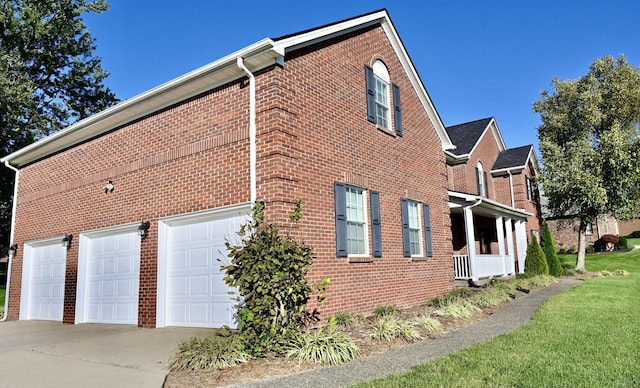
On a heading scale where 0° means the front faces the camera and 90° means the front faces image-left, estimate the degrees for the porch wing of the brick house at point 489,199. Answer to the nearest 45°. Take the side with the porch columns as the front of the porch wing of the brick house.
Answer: approximately 315°

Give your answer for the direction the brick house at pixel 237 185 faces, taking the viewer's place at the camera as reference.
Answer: facing the viewer and to the right of the viewer

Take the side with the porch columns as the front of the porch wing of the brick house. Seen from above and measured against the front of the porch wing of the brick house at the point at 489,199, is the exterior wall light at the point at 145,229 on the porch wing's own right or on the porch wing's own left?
on the porch wing's own right

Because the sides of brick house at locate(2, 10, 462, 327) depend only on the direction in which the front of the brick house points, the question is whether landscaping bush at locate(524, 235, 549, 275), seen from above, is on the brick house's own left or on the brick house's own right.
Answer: on the brick house's own left

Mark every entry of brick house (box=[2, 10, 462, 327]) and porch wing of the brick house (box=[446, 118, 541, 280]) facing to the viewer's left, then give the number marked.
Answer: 0

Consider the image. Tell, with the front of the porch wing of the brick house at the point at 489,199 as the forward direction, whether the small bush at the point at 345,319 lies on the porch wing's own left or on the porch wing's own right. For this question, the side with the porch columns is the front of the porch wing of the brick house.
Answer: on the porch wing's own right

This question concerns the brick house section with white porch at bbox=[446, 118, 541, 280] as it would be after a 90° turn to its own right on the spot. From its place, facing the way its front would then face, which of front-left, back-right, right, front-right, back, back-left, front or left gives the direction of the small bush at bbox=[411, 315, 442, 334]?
front-left

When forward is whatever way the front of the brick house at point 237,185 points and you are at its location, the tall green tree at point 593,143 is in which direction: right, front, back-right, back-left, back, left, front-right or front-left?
left

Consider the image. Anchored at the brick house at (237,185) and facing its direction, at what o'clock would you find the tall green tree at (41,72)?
The tall green tree is roughly at 6 o'clock from the brick house.

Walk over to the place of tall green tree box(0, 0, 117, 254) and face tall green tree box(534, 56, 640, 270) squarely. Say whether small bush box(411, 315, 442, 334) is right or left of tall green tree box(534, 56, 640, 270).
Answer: right
